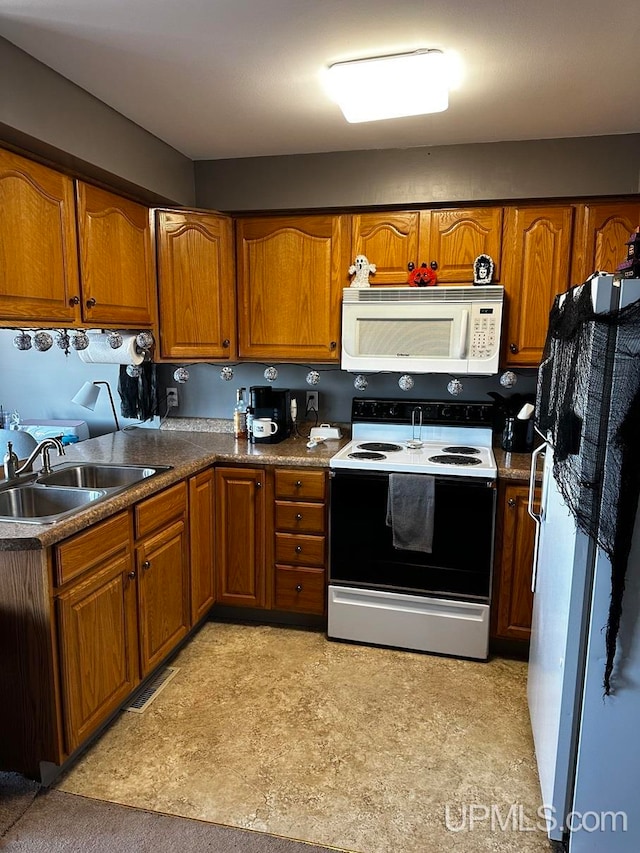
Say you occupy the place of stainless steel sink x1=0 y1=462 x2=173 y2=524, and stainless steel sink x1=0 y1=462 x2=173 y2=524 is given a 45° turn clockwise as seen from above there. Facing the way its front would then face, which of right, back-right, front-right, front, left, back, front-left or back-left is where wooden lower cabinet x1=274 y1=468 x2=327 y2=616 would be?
left

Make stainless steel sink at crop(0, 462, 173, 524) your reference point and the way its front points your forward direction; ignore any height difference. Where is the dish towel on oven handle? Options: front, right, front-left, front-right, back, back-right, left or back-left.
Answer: front-left

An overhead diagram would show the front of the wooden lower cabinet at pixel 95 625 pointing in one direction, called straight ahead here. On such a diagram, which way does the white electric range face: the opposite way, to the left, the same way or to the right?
to the right

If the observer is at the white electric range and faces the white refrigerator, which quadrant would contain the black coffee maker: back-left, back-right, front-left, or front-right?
back-right

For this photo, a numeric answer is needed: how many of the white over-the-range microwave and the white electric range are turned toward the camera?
2

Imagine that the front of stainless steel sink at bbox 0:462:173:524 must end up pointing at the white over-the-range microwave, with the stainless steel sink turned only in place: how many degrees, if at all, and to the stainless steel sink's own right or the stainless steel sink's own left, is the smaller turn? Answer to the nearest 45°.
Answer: approximately 45° to the stainless steel sink's own left

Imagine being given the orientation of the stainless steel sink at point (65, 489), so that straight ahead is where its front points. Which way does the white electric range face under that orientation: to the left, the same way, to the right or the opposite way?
to the right

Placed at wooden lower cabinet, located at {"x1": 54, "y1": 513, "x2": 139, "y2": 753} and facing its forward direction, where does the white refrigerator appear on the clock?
The white refrigerator is roughly at 12 o'clock from the wooden lower cabinet.

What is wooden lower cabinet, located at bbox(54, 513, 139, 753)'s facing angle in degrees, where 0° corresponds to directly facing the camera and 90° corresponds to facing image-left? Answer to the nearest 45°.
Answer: approximately 315°

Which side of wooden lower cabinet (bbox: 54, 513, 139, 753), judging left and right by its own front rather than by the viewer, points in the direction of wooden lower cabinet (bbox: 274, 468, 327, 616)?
left

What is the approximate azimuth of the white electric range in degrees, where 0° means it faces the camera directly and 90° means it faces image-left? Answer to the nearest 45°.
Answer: approximately 0°
